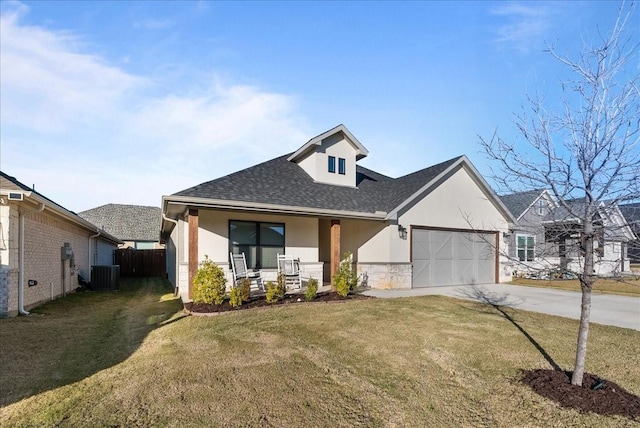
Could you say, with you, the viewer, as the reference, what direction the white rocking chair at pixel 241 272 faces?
facing the viewer and to the right of the viewer

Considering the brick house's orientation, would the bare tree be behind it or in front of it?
in front

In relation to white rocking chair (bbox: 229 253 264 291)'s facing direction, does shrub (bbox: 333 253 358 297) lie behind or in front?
in front

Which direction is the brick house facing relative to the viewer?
toward the camera

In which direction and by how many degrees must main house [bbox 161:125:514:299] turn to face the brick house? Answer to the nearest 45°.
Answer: approximately 90° to its right

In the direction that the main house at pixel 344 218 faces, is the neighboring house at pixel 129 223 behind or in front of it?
behind

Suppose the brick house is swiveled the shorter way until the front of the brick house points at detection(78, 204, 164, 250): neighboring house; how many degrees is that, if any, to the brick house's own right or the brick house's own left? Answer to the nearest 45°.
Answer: approximately 180°

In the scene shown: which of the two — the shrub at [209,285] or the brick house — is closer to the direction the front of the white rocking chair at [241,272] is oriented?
the shrub

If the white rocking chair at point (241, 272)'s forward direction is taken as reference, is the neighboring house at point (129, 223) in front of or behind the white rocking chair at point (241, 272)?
behind

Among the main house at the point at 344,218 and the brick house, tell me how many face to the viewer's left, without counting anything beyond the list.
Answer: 0

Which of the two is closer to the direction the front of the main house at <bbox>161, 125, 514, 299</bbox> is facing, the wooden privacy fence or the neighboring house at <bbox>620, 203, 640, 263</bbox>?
the neighboring house

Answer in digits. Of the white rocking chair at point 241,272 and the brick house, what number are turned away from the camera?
0

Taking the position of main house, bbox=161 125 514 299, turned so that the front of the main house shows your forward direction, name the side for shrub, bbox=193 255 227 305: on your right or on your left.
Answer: on your right

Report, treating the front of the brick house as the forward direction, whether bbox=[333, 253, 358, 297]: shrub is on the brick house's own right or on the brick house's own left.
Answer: on the brick house's own left
